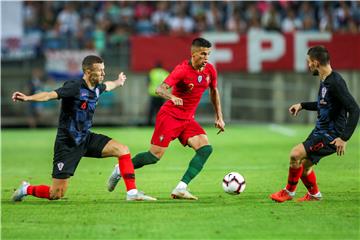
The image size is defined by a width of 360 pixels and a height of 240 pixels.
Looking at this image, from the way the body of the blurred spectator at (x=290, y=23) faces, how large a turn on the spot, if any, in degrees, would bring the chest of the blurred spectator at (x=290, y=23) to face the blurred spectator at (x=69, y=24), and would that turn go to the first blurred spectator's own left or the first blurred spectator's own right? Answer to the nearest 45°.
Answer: approximately 90° to the first blurred spectator's own right

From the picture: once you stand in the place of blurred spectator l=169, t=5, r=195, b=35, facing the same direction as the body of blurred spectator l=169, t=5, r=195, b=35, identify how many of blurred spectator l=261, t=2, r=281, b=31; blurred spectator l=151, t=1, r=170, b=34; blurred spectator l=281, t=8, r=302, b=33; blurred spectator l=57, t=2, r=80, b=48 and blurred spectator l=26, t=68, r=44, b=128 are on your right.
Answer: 3

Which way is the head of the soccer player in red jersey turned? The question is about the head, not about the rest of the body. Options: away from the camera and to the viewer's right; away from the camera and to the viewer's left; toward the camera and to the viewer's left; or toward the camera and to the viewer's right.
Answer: toward the camera and to the viewer's right

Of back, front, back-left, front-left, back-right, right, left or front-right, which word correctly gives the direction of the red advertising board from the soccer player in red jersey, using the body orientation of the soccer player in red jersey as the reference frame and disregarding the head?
back-left

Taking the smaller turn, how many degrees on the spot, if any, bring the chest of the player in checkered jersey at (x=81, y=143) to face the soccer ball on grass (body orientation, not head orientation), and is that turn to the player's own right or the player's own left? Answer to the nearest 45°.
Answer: approximately 45° to the player's own left

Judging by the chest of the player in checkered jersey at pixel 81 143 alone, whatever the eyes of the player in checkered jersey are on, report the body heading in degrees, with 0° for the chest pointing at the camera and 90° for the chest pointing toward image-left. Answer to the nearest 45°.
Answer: approximately 315°

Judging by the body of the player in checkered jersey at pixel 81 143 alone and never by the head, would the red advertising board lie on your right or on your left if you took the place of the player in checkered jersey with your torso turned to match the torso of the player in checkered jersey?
on your left

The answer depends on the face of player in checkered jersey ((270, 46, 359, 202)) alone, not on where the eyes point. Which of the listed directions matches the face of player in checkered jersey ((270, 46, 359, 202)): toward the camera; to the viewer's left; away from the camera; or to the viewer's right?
to the viewer's left

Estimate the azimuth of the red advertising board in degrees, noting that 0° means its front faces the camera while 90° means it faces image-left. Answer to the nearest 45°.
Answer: approximately 0°

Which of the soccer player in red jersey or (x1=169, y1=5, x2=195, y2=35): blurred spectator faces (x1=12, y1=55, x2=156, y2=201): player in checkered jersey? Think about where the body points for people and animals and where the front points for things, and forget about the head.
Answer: the blurred spectator

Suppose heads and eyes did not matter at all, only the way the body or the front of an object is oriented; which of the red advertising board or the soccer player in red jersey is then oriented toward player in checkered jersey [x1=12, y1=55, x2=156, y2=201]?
the red advertising board
